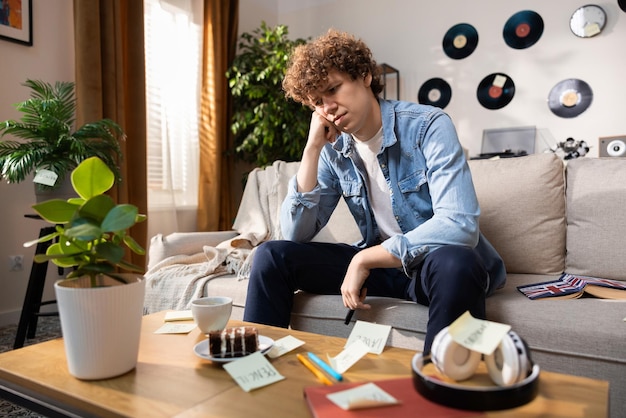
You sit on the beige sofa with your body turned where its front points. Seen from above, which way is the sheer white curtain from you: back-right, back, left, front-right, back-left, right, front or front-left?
right

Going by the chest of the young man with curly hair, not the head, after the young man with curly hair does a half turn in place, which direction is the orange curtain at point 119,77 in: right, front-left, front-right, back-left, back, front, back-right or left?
left

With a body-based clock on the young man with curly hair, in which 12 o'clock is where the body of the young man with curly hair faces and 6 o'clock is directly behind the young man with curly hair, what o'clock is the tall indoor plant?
The tall indoor plant is roughly at 4 o'clock from the young man with curly hair.

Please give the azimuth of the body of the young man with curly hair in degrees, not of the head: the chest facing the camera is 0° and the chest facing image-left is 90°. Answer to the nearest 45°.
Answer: approximately 45°

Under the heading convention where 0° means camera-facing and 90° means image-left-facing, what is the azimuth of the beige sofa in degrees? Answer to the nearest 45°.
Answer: approximately 45°

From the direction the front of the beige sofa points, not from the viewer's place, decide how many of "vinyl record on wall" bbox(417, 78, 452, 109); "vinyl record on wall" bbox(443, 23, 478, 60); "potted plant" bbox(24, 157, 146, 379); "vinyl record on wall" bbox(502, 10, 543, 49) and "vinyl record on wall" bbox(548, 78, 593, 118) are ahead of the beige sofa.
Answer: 1

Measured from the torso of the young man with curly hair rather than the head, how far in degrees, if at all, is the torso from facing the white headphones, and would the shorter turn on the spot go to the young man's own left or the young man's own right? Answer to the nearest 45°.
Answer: approximately 45° to the young man's own left

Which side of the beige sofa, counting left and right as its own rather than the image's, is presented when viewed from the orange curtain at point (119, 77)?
right

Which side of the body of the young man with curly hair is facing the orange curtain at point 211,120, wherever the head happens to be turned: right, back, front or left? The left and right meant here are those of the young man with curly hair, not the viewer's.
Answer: right

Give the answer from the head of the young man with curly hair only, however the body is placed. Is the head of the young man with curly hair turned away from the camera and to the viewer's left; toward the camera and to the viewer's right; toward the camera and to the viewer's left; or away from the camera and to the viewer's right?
toward the camera and to the viewer's left

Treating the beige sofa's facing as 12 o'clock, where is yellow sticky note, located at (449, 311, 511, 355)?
The yellow sticky note is roughly at 11 o'clock from the beige sofa.
